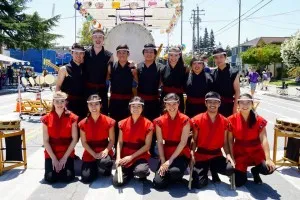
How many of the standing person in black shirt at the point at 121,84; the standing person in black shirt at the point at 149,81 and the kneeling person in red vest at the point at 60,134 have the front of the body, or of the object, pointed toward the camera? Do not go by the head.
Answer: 3

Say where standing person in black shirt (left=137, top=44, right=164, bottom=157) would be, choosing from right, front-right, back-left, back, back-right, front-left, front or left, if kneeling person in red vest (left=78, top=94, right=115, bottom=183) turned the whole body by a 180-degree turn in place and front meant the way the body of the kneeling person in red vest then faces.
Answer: front-right

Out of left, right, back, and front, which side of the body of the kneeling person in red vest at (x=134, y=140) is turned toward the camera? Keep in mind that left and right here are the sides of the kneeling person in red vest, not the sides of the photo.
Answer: front

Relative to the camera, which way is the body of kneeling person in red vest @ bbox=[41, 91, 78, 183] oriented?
toward the camera

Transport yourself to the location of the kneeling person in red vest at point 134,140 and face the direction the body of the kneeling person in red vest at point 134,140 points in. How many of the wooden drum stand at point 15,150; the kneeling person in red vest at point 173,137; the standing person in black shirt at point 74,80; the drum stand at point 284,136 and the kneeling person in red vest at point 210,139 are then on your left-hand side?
3

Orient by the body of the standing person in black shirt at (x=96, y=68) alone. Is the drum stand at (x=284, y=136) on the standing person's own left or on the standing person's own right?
on the standing person's own left

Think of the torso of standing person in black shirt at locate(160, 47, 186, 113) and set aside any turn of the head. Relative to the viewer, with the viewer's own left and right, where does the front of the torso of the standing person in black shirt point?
facing the viewer

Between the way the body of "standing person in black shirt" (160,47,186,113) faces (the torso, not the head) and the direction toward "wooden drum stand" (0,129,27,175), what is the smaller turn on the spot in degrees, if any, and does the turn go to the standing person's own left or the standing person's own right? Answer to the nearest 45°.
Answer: approximately 90° to the standing person's own right

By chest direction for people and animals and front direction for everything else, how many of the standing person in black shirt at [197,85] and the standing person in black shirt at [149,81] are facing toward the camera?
2
